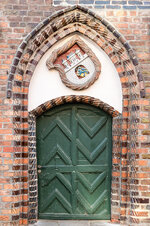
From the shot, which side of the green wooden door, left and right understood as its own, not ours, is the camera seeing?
front
